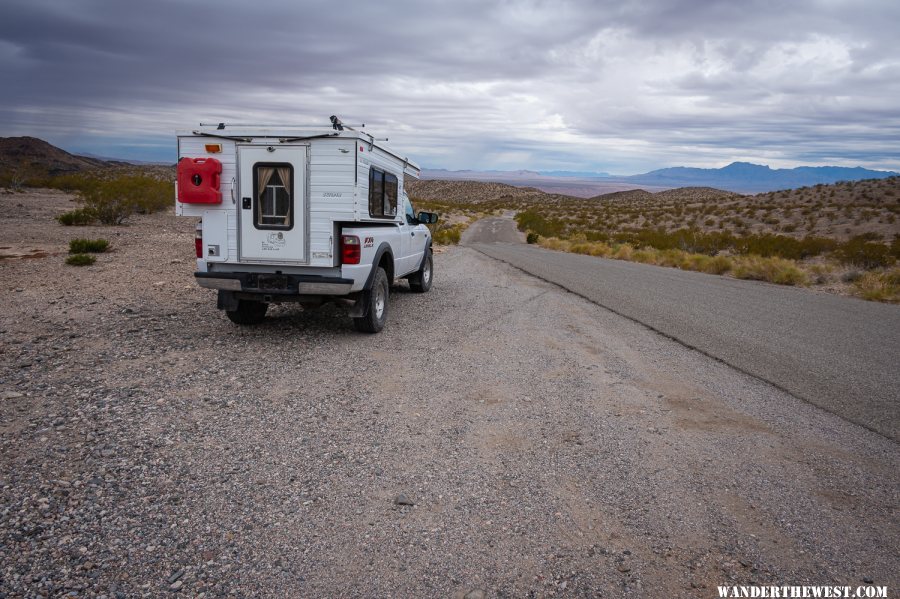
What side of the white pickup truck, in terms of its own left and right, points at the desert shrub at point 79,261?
left

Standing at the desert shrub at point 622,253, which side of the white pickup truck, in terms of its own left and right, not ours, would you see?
front

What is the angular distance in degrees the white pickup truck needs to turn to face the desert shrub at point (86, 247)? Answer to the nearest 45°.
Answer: approximately 90° to its left

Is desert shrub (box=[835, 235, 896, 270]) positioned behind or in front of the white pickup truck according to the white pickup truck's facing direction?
in front

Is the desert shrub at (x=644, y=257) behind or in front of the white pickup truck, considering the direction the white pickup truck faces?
in front

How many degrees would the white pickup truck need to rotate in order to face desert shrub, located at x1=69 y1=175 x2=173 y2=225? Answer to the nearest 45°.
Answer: approximately 45° to its left

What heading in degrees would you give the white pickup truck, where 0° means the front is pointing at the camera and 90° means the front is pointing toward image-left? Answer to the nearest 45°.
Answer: approximately 225°
